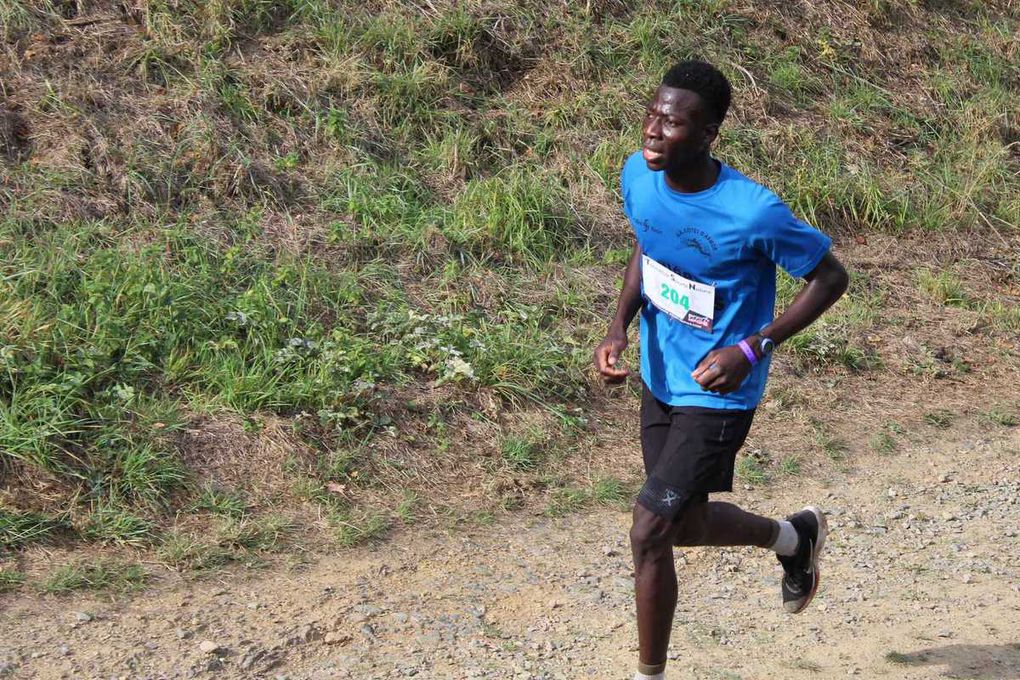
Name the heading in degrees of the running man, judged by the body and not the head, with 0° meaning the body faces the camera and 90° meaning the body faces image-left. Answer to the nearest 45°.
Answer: approximately 45°

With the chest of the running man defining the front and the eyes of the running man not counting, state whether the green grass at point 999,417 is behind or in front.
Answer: behind
